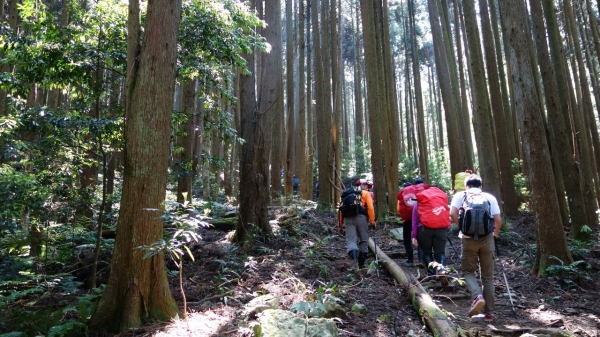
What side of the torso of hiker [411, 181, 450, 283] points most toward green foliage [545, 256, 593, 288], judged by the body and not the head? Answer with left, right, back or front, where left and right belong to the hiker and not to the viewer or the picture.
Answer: right

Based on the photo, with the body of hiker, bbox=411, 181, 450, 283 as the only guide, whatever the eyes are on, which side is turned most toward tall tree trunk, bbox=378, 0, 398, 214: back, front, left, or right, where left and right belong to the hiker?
front

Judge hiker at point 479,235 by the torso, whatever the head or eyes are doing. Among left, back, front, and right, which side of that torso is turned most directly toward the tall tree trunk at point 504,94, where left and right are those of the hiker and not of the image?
front

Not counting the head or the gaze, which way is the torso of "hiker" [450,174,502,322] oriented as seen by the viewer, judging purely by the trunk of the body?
away from the camera

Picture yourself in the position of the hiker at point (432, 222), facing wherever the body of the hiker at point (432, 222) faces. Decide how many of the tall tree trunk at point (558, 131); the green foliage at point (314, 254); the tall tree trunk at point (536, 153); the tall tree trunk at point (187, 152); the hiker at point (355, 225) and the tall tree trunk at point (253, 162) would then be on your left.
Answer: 4

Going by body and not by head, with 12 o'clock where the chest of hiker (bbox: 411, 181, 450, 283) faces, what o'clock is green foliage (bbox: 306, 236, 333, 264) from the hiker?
The green foliage is roughly at 9 o'clock from the hiker.

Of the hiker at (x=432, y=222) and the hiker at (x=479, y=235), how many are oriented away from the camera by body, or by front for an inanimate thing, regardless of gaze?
2

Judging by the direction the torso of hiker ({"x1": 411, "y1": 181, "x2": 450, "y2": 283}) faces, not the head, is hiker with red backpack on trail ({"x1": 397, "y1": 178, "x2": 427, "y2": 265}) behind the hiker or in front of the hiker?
in front

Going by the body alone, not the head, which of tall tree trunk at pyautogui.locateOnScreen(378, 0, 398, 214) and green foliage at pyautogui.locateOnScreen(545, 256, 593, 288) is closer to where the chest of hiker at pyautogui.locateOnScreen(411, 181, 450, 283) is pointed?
the tall tree trunk

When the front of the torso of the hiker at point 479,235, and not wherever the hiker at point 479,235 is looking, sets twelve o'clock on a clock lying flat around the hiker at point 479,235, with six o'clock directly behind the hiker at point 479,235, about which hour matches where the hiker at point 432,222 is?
the hiker at point 432,222 is roughly at 11 o'clock from the hiker at point 479,235.

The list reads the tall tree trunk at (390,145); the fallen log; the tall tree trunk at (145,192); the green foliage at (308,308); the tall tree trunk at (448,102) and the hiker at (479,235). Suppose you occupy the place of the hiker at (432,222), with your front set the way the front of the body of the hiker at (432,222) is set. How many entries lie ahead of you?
2

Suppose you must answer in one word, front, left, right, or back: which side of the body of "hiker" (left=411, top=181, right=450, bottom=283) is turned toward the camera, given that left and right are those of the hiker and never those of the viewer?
back

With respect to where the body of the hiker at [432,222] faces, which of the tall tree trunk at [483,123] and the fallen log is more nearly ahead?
the tall tree trunk
